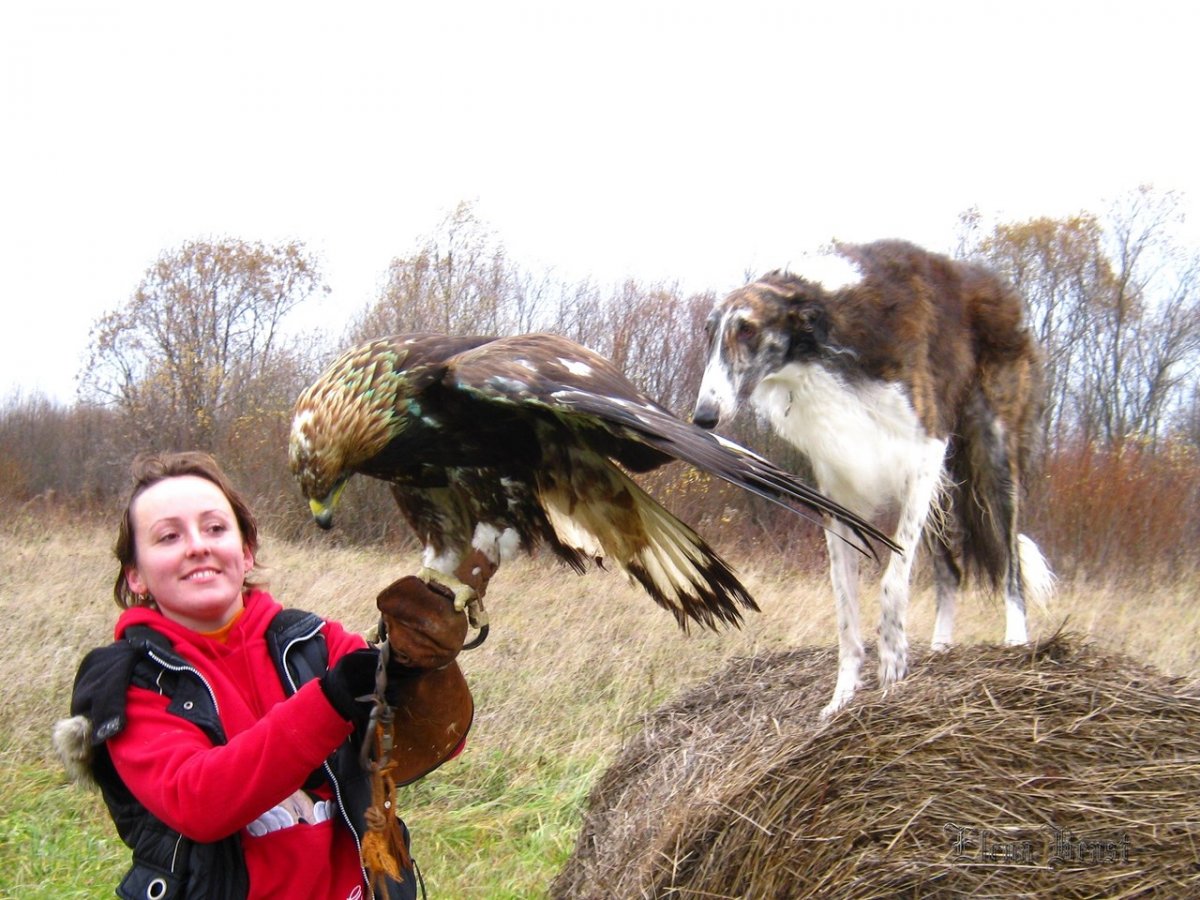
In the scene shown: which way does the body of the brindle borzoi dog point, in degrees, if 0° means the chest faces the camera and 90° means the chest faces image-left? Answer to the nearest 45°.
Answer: approximately 45°

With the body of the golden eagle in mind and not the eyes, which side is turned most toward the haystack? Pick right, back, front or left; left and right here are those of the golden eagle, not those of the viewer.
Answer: back

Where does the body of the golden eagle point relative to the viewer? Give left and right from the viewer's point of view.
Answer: facing to the left of the viewer

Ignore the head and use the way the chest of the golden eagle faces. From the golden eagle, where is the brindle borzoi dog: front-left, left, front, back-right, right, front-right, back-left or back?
back-right

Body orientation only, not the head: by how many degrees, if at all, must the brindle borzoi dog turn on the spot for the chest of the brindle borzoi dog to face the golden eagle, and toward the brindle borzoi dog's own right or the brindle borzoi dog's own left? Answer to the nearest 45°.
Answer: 0° — it already faces it

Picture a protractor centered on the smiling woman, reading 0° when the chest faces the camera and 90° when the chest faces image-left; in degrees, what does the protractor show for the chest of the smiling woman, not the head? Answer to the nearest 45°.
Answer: approximately 315°

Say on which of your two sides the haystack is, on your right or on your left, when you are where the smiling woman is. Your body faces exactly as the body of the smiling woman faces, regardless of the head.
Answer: on your left
